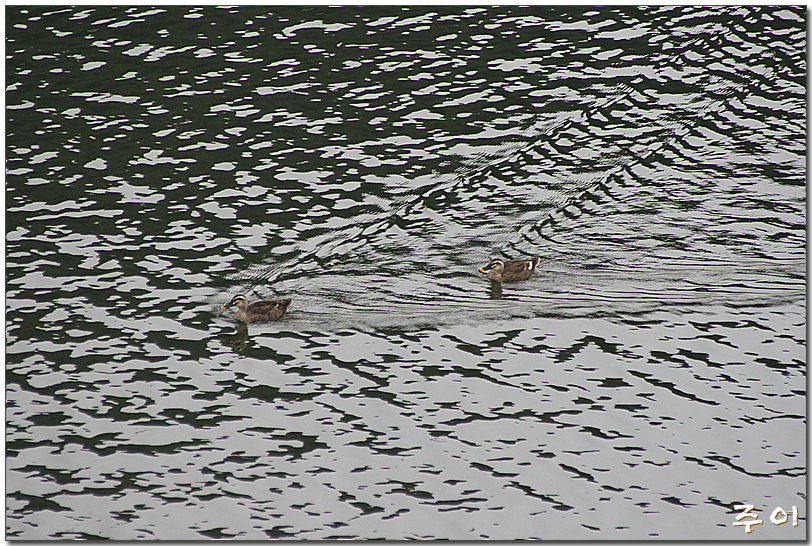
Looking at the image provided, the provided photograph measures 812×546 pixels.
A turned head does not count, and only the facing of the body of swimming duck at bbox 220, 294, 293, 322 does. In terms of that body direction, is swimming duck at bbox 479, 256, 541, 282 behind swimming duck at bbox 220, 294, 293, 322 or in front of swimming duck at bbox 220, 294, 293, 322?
behind

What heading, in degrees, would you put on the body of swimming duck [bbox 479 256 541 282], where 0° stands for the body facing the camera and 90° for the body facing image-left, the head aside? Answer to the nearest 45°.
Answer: approximately 90°

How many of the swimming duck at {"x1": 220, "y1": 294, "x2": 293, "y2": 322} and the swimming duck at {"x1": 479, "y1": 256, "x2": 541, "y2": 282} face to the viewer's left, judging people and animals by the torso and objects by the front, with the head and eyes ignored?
2

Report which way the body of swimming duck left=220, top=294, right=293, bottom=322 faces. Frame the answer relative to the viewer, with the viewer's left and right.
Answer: facing to the left of the viewer
